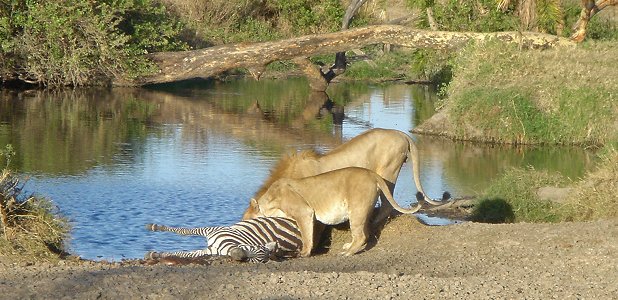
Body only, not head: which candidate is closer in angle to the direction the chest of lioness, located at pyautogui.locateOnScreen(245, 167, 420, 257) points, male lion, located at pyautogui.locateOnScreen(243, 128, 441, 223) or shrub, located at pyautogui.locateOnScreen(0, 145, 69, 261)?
the shrub

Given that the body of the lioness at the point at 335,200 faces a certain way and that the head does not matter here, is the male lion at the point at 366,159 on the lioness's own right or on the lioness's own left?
on the lioness's own right

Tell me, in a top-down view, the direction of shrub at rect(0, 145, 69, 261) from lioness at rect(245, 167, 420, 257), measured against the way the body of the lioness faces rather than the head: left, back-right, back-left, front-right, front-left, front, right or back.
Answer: front

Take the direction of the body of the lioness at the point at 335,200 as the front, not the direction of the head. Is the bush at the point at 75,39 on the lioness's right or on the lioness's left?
on the lioness's right

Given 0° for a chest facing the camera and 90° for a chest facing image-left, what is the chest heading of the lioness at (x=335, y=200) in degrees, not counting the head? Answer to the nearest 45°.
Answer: approximately 90°

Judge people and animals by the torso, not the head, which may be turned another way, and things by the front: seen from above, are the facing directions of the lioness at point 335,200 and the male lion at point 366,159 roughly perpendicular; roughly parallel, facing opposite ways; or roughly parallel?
roughly parallel

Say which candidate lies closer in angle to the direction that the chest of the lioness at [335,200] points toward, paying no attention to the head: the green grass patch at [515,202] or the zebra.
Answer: the zebra

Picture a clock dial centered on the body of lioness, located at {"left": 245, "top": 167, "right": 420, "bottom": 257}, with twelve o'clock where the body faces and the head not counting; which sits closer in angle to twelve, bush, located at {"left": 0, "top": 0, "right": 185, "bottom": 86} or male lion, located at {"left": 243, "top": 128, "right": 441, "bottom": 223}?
the bush

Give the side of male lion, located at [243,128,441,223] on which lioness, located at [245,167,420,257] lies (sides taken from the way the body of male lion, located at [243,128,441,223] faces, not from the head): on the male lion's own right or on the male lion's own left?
on the male lion's own left

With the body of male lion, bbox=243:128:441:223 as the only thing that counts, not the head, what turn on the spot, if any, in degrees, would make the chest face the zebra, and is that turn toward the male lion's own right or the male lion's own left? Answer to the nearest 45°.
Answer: approximately 45° to the male lion's own left

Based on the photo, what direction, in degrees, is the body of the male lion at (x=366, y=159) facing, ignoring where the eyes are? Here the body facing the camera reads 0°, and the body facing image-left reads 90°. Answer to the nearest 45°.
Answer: approximately 90°

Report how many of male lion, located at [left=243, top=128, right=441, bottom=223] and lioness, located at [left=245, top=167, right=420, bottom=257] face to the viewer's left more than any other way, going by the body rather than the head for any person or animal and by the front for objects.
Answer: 2

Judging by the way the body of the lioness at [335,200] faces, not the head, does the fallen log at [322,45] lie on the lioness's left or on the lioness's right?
on the lioness's right
